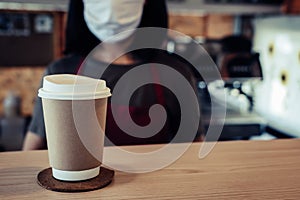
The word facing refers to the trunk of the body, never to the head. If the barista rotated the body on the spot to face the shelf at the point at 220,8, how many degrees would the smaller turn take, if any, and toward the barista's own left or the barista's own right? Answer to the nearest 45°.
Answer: approximately 135° to the barista's own left

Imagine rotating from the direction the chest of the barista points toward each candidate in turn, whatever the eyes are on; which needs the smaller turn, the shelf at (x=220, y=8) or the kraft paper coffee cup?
the kraft paper coffee cup

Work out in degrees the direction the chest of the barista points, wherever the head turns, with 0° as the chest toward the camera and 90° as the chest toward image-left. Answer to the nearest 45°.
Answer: approximately 0°

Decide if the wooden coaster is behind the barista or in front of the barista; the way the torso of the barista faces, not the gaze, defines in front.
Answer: in front

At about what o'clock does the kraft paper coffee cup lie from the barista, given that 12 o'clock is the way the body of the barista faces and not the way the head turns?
The kraft paper coffee cup is roughly at 12 o'clock from the barista.

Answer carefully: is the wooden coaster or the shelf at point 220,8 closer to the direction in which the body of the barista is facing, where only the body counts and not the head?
the wooden coaster
